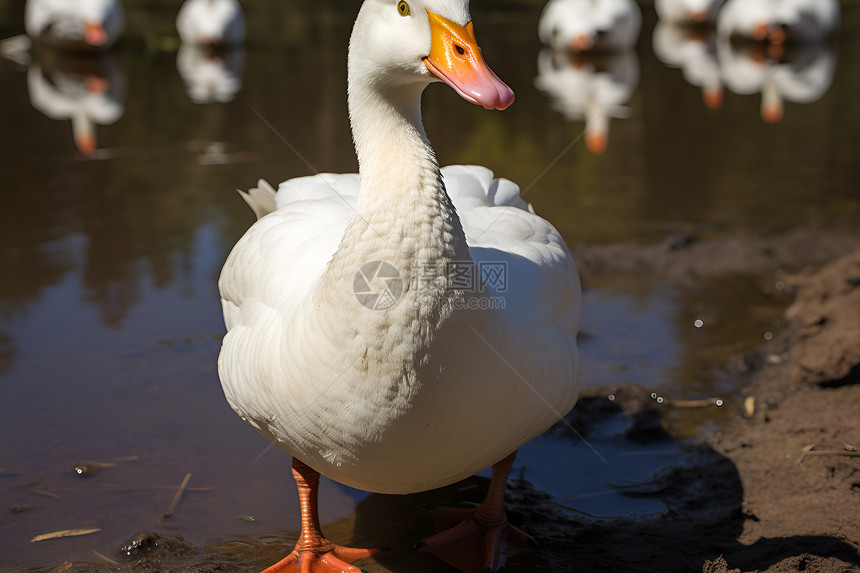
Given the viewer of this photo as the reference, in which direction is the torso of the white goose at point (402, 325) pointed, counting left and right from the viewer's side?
facing the viewer

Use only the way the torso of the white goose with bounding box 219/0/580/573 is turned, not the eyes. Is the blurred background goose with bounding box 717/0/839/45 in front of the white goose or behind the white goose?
behind

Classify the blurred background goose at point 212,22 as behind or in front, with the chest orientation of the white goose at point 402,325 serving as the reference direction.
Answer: behind

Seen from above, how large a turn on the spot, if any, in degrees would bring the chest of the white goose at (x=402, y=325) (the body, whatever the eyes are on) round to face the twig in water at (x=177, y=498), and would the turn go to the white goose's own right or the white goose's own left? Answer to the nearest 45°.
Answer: approximately 135° to the white goose's own right

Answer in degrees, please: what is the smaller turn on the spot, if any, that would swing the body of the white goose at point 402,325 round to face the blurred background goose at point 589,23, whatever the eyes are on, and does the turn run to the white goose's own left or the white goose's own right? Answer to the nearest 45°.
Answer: approximately 180°

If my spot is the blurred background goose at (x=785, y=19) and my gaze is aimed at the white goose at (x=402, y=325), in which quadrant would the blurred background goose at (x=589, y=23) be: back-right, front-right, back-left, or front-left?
front-right

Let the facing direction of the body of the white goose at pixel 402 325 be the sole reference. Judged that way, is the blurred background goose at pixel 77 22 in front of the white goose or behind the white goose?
behind
